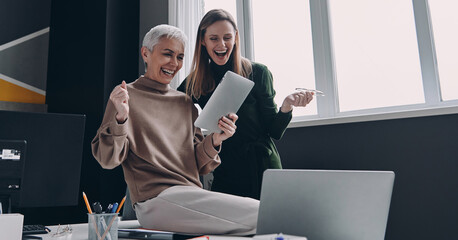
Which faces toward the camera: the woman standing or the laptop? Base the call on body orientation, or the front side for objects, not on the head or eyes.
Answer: the woman standing

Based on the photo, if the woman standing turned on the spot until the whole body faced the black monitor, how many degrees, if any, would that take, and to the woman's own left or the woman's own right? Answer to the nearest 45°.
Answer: approximately 45° to the woman's own right

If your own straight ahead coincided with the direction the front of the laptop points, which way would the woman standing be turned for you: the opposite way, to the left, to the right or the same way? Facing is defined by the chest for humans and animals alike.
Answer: the opposite way

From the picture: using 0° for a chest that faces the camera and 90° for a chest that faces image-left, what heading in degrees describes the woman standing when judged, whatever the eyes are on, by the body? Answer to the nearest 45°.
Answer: approximately 0°

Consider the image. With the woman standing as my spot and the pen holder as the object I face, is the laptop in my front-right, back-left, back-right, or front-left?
front-left

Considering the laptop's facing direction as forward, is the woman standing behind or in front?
in front

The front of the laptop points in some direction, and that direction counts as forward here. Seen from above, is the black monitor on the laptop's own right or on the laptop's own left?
on the laptop's own left

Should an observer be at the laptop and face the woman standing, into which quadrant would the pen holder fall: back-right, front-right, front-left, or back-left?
front-left

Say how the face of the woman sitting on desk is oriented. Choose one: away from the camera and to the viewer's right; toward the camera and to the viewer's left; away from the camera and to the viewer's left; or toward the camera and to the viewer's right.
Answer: toward the camera and to the viewer's right

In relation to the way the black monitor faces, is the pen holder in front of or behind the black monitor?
behind

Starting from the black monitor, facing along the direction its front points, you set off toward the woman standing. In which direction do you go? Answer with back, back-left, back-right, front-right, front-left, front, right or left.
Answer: right

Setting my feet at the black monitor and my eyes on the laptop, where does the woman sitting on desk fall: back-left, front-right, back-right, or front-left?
front-left

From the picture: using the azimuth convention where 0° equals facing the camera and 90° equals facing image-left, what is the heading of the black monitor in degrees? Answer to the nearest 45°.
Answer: approximately 180°

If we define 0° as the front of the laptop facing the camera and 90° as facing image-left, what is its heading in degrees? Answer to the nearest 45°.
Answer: approximately 180°
